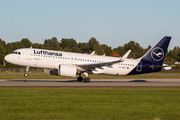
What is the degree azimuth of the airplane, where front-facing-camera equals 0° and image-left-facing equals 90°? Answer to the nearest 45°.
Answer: approximately 90°
